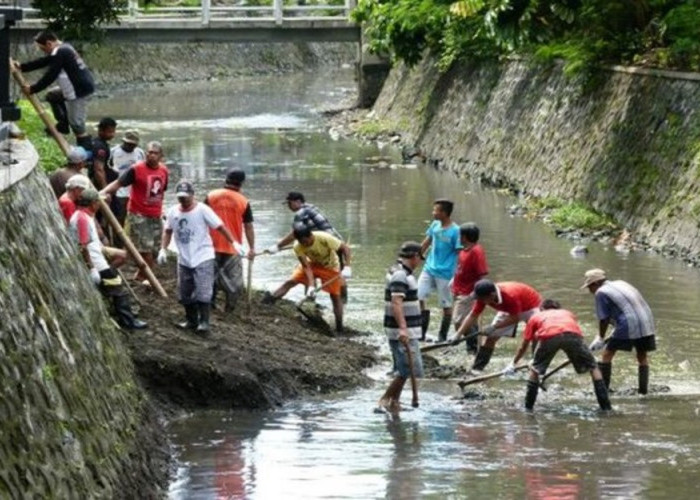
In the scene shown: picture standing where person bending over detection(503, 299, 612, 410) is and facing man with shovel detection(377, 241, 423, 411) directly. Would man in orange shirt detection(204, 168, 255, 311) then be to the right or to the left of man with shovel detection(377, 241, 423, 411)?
right

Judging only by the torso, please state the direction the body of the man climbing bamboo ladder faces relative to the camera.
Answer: to the viewer's left

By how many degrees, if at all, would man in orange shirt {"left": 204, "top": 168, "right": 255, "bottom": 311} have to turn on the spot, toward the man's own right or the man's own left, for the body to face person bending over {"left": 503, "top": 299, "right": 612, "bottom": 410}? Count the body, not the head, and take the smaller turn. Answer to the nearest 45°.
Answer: approximately 135° to the man's own right

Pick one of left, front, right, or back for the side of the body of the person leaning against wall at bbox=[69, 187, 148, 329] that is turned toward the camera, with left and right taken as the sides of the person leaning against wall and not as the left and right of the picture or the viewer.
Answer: right

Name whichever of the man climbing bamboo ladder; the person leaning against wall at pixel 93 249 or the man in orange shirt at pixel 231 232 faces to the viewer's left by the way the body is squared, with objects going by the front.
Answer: the man climbing bamboo ladder

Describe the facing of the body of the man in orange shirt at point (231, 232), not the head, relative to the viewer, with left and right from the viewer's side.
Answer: facing away from the viewer

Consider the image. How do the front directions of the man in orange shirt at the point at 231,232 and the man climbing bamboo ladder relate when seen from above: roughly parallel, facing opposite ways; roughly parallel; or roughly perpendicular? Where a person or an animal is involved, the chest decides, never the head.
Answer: roughly perpendicular
